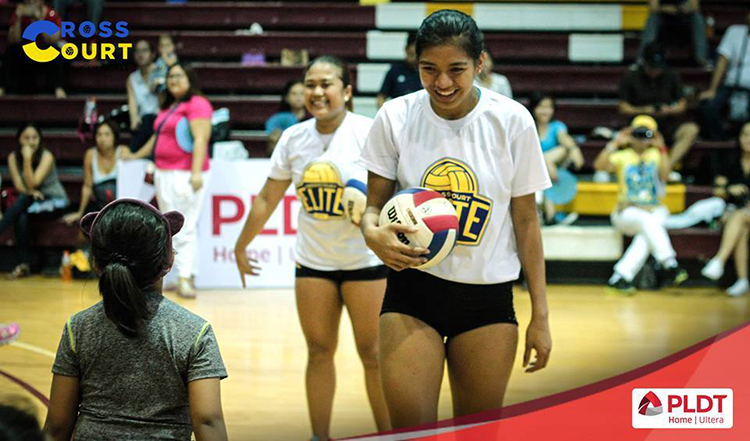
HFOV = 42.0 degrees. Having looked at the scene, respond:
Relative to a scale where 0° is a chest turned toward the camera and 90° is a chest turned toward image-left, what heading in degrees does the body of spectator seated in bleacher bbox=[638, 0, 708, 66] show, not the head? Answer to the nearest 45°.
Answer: approximately 0°

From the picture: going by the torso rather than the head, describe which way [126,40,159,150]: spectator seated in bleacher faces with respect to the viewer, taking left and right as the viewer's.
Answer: facing the viewer and to the right of the viewer

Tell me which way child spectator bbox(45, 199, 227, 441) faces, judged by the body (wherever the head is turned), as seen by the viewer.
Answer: away from the camera

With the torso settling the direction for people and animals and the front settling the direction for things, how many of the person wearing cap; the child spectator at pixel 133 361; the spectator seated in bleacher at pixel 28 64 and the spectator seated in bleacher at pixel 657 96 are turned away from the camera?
1

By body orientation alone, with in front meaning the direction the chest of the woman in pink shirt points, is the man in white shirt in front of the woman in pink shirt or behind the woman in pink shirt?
behind

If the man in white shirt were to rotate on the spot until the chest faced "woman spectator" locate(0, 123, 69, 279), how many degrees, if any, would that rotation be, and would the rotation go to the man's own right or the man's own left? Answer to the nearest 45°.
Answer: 0° — they already face them

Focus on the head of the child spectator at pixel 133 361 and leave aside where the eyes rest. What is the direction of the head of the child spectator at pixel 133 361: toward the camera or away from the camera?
away from the camera

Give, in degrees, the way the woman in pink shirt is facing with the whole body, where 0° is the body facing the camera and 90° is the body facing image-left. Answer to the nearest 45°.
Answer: approximately 45°
